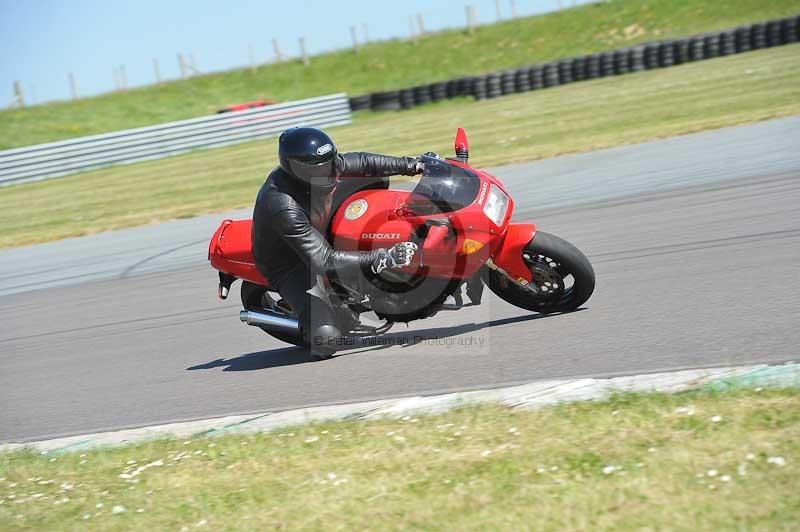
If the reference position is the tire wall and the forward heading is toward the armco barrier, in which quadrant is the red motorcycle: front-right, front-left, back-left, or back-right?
front-left

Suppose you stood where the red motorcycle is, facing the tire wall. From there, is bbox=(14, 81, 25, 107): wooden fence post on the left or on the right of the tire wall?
left

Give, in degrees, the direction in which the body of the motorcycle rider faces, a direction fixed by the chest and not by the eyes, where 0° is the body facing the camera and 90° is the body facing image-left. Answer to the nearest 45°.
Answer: approximately 315°

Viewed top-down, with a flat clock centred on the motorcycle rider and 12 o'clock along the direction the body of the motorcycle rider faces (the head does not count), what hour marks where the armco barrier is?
The armco barrier is roughly at 7 o'clock from the motorcycle rider.

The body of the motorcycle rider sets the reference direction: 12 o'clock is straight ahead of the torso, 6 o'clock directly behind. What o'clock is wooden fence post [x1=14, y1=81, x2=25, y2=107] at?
The wooden fence post is roughly at 7 o'clock from the motorcycle rider.
